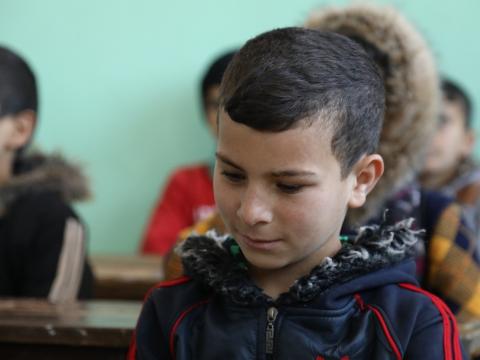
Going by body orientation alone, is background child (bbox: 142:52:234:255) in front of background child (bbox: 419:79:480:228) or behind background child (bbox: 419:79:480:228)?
in front

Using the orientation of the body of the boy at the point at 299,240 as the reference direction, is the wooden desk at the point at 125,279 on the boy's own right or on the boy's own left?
on the boy's own right

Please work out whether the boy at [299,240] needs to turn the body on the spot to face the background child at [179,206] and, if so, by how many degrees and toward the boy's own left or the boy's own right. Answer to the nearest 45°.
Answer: approximately 135° to the boy's own right

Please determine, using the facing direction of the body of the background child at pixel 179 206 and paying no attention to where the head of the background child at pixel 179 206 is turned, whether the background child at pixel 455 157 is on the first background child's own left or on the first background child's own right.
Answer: on the first background child's own left

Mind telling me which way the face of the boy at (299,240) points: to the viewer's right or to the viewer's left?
to the viewer's left

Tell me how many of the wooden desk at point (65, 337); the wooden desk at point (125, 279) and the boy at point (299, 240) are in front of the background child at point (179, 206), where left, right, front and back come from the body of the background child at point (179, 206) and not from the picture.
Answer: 3

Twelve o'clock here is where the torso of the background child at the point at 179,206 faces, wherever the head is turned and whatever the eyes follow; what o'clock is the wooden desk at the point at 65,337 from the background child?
The wooden desk is roughly at 12 o'clock from the background child.
